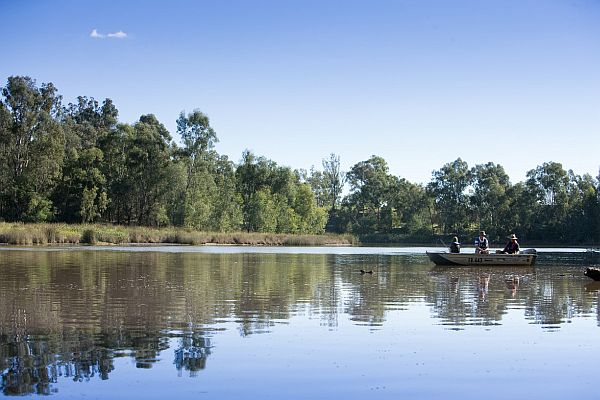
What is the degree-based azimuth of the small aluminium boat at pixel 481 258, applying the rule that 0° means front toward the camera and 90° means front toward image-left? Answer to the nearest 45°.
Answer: approximately 90°
